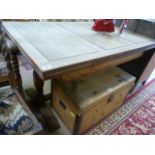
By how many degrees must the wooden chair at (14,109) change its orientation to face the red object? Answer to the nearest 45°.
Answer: approximately 90° to its left

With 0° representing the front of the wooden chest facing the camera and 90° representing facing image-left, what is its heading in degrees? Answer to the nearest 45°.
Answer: approximately 315°

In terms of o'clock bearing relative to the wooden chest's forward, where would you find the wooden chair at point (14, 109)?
The wooden chair is roughly at 3 o'clock from the wooden chest.
